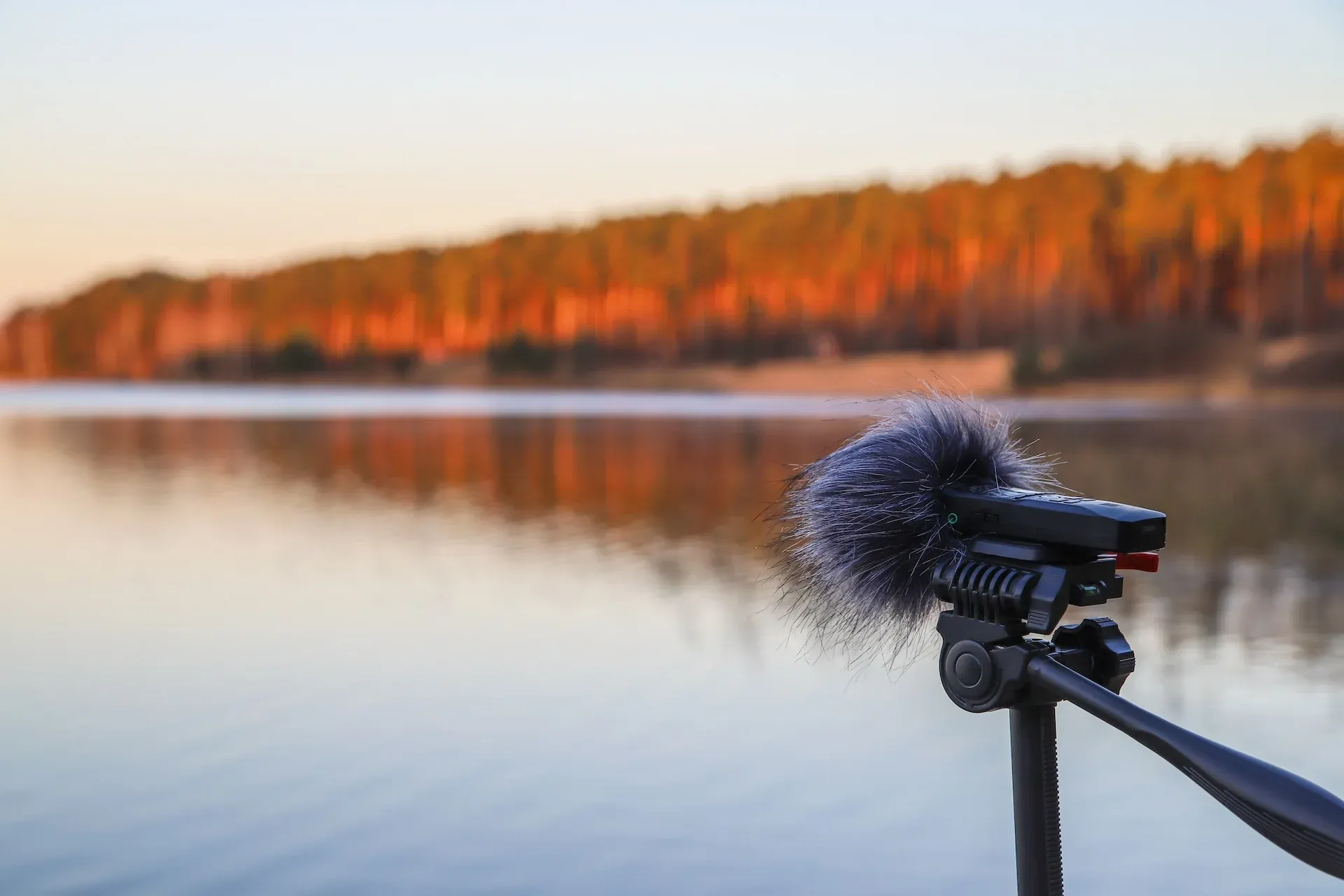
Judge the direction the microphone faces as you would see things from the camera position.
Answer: facing away from the viewer and to the left of the viewer
